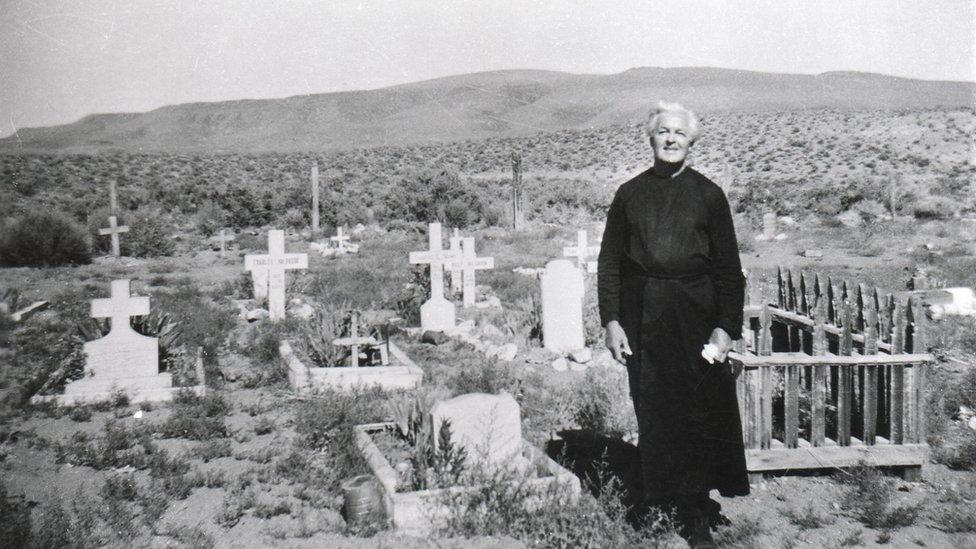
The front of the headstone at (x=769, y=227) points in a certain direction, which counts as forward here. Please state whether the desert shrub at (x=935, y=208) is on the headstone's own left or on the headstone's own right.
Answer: on the headstone's own left

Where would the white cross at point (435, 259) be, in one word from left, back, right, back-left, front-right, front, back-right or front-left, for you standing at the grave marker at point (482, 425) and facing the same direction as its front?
back

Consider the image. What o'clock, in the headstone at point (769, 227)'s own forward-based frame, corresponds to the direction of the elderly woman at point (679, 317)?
The elderly woman is roughly at 12 o'clock from the headstone.

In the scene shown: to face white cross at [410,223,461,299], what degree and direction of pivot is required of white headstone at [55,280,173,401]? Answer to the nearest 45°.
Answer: approximately 135° to its left

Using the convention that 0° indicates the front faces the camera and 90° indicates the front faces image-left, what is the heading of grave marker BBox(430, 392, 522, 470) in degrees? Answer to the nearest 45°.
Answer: approximately 0°

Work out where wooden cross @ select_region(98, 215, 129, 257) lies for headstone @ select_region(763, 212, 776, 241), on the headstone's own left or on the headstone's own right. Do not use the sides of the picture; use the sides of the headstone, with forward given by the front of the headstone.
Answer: on the headstone's own right

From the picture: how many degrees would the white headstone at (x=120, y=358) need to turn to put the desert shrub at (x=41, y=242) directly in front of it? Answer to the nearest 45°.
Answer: approximately 180°

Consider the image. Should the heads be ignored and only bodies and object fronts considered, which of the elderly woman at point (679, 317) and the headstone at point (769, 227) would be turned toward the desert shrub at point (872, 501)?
the headstone

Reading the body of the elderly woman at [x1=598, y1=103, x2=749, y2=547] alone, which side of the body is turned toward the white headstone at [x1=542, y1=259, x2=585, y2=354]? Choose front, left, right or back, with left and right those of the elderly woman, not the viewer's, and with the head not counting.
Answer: back

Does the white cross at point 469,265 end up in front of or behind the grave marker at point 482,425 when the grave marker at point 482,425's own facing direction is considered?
behind

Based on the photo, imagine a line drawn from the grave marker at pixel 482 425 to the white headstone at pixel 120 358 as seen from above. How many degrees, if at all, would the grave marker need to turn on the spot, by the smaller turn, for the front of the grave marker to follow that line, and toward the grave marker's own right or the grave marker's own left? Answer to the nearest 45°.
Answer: approximately 135° to the grave marker's own right
